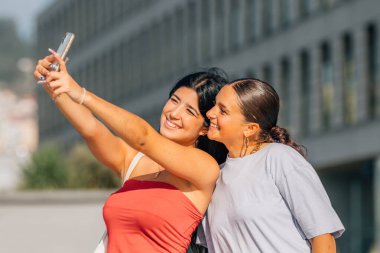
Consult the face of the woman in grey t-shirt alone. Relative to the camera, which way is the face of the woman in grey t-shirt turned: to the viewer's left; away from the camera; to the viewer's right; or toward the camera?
to the viewer's left

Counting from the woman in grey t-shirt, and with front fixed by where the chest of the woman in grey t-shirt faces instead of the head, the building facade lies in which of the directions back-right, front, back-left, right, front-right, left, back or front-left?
back-right

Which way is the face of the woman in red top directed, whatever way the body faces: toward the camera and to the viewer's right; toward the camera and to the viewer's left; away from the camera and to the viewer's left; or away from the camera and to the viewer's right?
toward the camera and to the viewer's left

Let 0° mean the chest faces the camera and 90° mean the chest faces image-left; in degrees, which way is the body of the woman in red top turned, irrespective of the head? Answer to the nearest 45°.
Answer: approximately 45°

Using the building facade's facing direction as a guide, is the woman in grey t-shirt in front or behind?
in front
